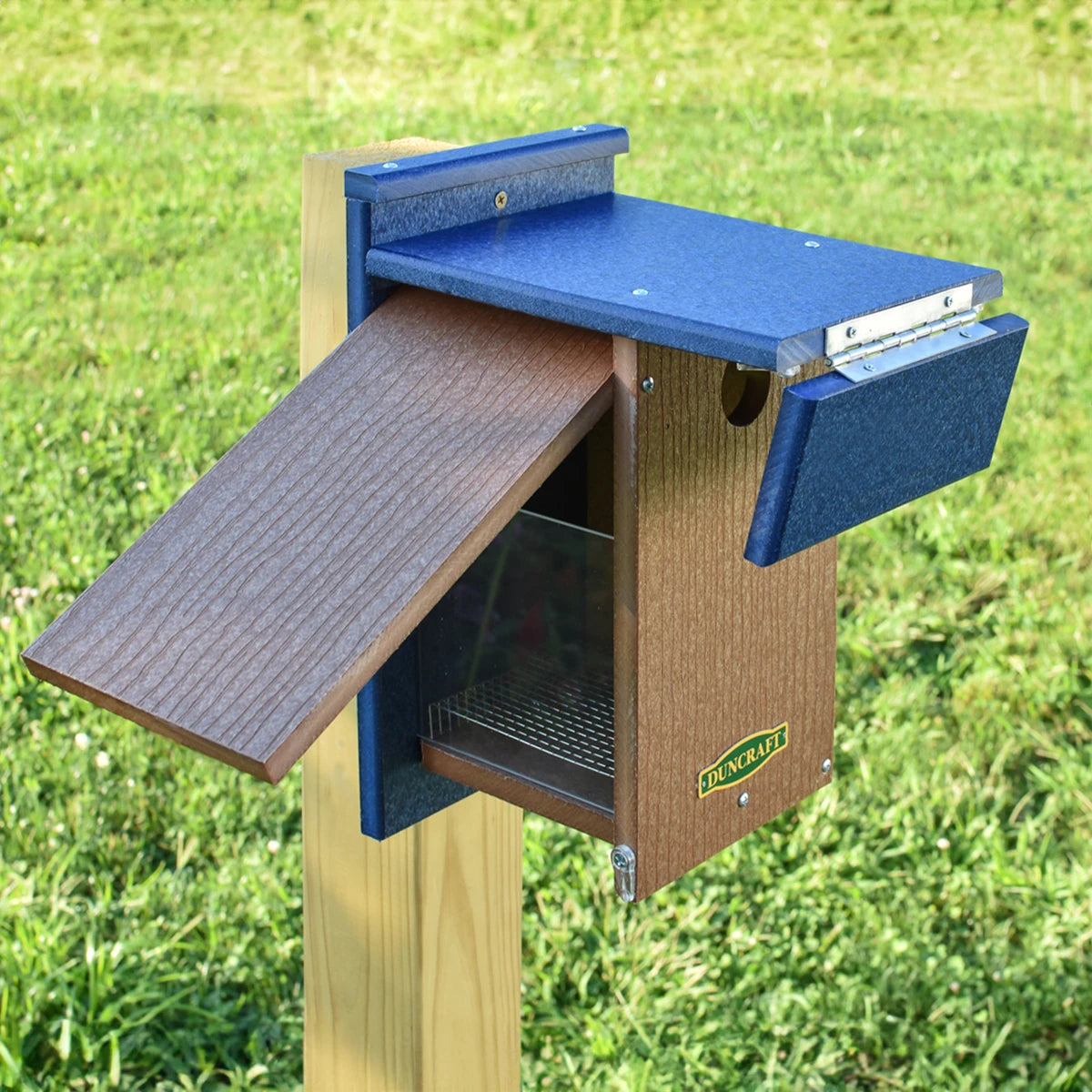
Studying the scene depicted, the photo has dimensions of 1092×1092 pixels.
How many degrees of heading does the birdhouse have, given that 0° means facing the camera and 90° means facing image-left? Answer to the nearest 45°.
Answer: approximately 315°
